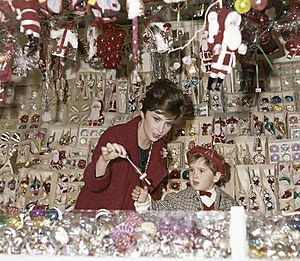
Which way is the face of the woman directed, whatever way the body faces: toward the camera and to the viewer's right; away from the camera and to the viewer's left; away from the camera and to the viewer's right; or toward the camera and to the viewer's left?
toward the camera and to the viewer's right

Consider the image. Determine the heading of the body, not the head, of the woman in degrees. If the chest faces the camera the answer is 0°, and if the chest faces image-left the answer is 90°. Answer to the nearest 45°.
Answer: approximately 315°

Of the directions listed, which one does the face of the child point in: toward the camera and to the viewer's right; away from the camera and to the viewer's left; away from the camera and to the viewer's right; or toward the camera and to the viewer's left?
toward the camera and to the viewer's left
